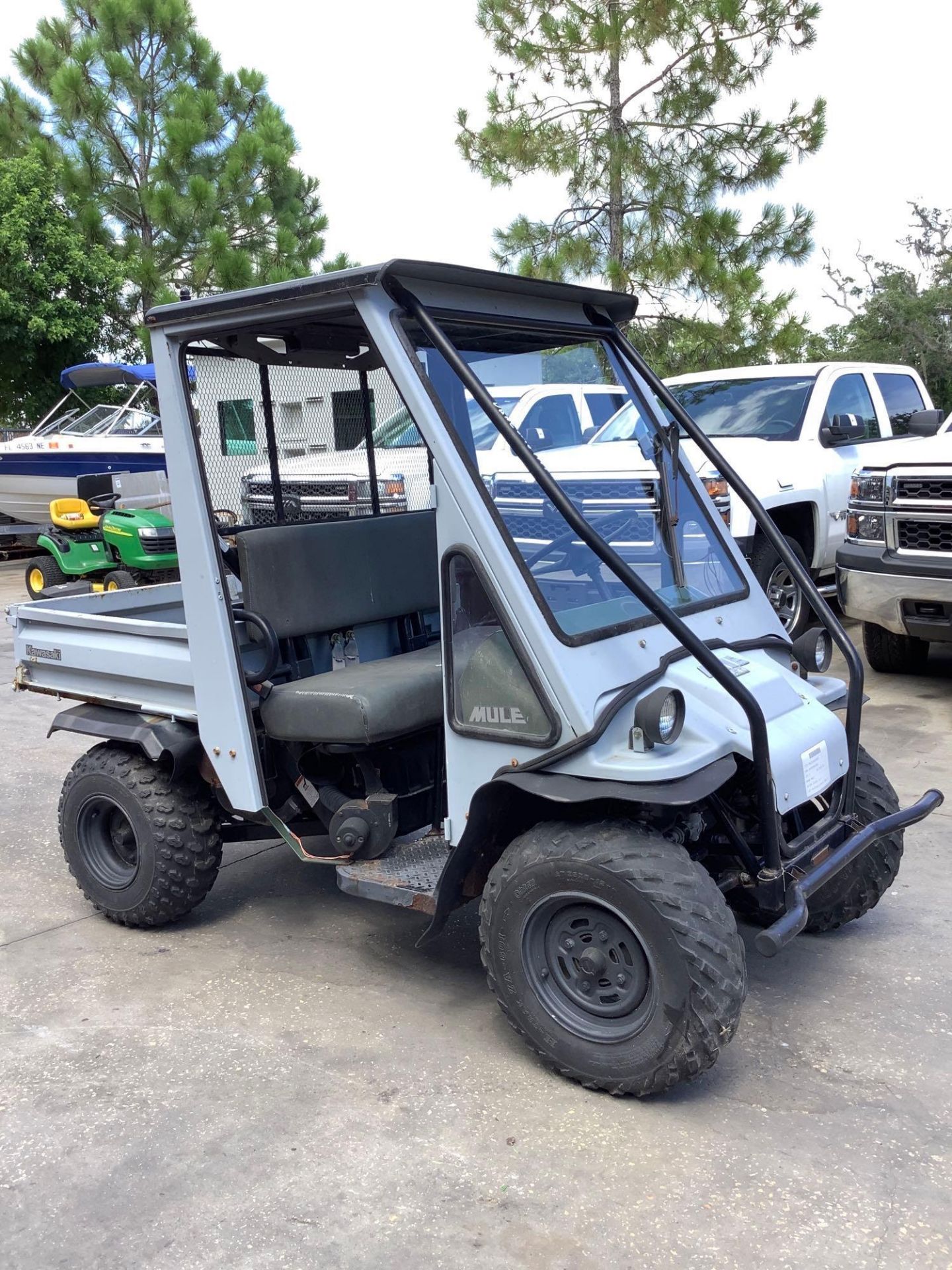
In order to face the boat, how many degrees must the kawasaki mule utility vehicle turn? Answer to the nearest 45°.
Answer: approximately 180°

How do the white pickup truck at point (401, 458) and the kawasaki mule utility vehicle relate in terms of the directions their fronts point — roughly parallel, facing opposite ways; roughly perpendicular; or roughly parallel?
roughly perpendicular

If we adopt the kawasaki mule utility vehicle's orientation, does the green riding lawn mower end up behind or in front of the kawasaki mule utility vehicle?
behind

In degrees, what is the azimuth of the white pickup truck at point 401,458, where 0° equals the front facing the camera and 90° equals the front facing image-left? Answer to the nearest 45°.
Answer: approximately 45°

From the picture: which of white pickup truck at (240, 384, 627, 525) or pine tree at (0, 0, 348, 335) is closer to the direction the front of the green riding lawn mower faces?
the white pickup truck

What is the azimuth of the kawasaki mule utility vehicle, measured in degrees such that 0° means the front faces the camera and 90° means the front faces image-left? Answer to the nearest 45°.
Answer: approximately 315°

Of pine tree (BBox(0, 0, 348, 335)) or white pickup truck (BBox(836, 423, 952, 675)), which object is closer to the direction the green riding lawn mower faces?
the white pickup truck

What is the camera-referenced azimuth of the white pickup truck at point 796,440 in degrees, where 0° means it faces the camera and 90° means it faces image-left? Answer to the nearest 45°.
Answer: approximately 45°

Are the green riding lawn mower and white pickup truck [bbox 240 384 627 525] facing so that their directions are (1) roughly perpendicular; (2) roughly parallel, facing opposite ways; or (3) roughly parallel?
roughly perpendicular

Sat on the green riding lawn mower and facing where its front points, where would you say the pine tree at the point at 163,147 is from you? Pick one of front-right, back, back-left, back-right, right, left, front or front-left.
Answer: back-left

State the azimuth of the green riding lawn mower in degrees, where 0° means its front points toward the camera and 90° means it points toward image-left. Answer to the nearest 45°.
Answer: approximately 315°
